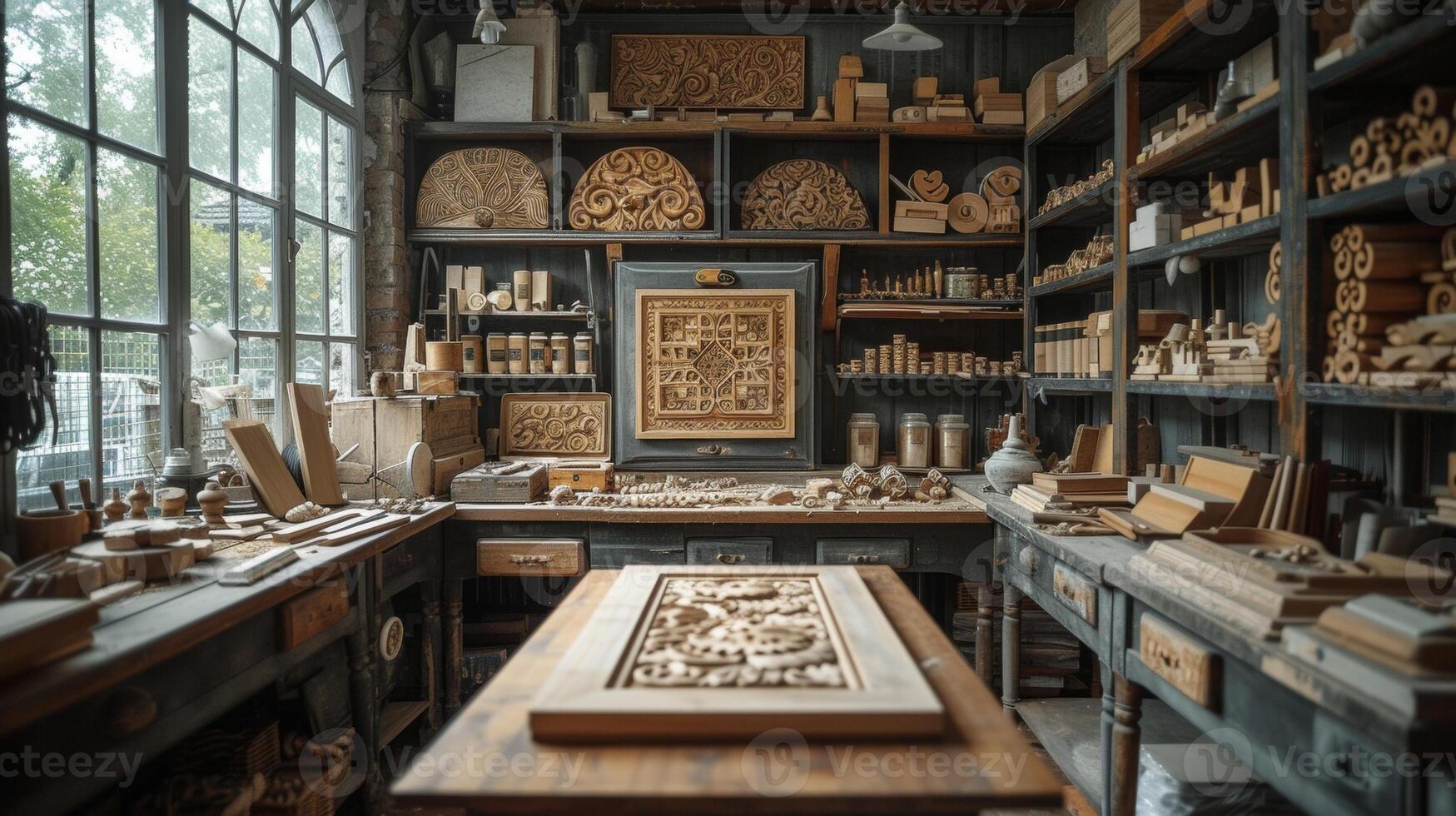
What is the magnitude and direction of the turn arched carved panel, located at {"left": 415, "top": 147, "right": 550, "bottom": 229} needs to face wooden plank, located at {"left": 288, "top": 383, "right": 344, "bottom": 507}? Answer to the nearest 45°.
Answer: approximately 45° to its right

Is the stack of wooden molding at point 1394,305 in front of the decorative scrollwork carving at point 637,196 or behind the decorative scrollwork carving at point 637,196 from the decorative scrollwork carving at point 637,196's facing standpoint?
in front

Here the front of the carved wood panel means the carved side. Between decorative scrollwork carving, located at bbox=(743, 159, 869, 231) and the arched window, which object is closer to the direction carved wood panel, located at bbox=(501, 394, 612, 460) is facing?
the arched window

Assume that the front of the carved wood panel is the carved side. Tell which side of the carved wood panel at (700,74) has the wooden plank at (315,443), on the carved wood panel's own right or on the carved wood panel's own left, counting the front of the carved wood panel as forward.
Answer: on the carved wood panel's own right

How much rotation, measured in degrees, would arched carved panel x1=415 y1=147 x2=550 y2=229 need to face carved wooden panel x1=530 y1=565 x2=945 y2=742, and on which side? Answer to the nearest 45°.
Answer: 0° — it already faces it

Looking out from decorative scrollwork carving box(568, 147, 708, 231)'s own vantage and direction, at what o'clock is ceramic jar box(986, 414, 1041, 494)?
The ceramic jar is roughly at 10 o'clock from the decorative scrollwork carving.

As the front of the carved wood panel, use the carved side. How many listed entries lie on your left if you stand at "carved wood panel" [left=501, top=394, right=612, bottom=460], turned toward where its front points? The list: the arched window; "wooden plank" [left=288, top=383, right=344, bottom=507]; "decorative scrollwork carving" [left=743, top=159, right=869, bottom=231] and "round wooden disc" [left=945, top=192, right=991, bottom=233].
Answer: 2
